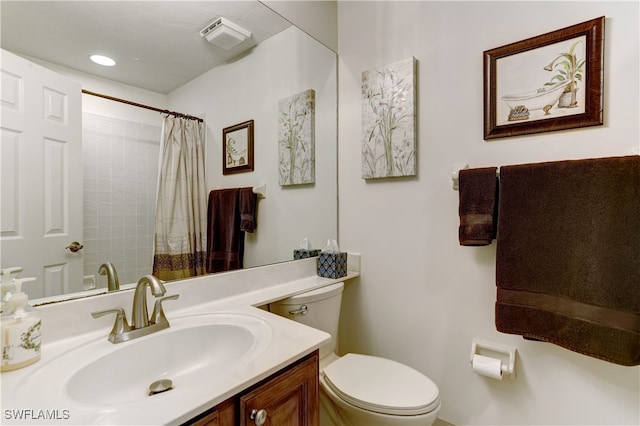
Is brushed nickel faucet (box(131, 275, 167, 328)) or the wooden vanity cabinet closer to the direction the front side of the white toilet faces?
the wooden vanity cabinet

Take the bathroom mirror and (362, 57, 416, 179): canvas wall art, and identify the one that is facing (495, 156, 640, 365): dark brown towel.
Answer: the bathroom mirror

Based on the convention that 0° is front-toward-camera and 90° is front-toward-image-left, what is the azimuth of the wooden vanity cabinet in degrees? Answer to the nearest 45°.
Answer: approximately 315°

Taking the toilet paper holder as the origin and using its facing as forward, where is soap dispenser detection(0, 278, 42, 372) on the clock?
The soap dispenser is roughly at 12 o'clock from the toilet paper holder.
